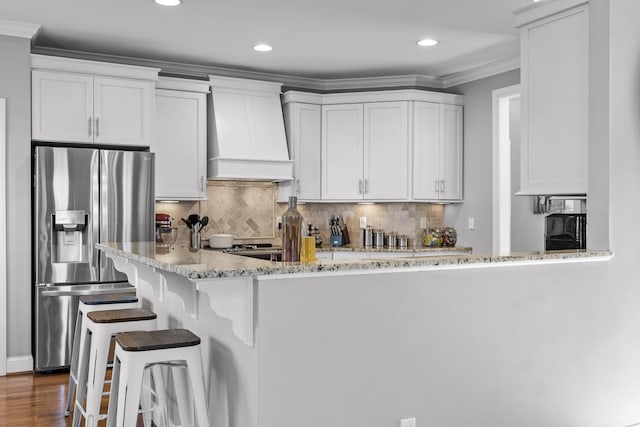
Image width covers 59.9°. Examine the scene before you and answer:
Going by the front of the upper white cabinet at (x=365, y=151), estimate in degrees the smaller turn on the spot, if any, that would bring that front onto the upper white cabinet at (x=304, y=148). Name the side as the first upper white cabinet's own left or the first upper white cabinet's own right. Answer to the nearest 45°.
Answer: approximately 90° to the first upper white cabinet's own right

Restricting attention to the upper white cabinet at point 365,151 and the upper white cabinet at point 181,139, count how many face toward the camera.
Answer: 2

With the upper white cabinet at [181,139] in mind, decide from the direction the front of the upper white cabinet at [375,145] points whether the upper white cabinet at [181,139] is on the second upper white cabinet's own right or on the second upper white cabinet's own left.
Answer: on the second upper white cabinet's own right

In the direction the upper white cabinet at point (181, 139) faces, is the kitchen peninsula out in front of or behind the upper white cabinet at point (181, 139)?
in front

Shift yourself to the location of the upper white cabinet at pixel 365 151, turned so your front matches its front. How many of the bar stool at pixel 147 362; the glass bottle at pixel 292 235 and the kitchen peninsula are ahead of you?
3

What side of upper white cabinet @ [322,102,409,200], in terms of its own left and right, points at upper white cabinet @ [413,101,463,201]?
left

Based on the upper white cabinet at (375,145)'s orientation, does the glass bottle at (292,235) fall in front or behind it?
in front

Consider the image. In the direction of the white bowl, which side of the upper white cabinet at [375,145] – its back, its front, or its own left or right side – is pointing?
right

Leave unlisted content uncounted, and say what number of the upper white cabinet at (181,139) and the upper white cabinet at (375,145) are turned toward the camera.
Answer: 2

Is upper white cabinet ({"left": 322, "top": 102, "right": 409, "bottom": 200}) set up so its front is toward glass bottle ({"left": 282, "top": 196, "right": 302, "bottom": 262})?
yes

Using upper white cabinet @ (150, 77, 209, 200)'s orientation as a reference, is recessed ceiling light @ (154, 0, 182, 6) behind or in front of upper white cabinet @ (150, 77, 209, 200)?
in front

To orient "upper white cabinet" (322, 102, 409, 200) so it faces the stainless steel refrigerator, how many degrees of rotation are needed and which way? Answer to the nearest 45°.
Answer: approximately 45° to its right

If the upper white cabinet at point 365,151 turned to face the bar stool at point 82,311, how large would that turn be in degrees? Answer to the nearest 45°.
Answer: approximately 45° to its right
